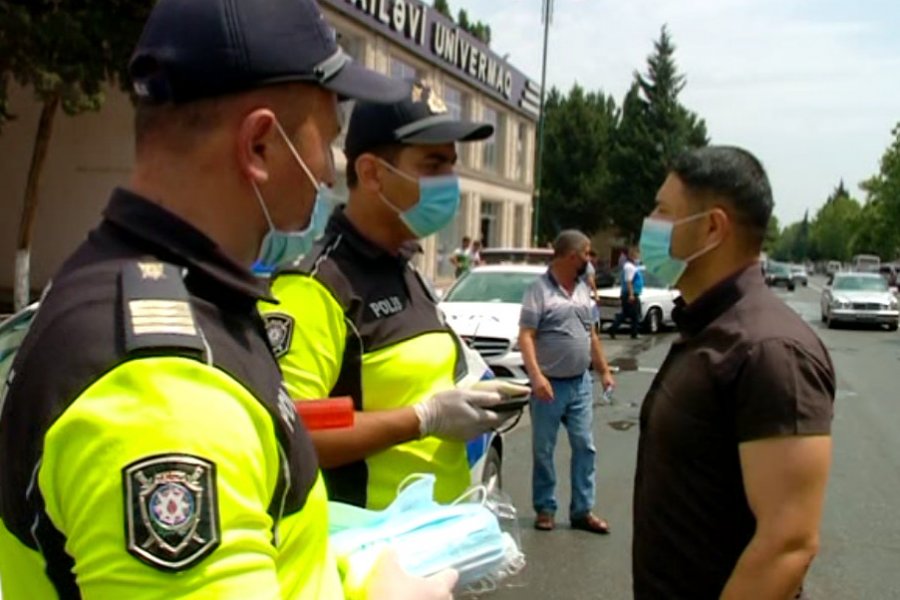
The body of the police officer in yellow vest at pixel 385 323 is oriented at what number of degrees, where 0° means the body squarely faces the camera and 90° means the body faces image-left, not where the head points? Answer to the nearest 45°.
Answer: approximately 315°

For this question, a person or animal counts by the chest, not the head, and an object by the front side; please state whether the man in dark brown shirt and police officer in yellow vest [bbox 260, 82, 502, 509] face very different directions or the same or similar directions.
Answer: very different directions

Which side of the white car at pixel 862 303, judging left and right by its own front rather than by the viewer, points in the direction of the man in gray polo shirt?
front

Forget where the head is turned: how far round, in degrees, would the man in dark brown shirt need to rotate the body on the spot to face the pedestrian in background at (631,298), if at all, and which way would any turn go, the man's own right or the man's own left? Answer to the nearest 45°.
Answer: approximately 90° to the man's own right

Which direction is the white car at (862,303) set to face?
toward the camera

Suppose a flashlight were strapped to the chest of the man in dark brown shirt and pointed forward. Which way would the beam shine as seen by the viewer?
to the viewer's left

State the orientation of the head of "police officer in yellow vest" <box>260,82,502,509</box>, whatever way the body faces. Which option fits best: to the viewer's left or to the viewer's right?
to the viewer's right

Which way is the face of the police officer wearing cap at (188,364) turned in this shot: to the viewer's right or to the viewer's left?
to the viewer's right

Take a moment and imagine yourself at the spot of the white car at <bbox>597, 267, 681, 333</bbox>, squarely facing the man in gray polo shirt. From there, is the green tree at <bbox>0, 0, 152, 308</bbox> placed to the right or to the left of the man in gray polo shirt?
right

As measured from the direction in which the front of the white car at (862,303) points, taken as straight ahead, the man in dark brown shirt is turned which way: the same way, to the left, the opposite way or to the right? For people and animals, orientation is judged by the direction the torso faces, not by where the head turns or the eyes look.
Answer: to the right
